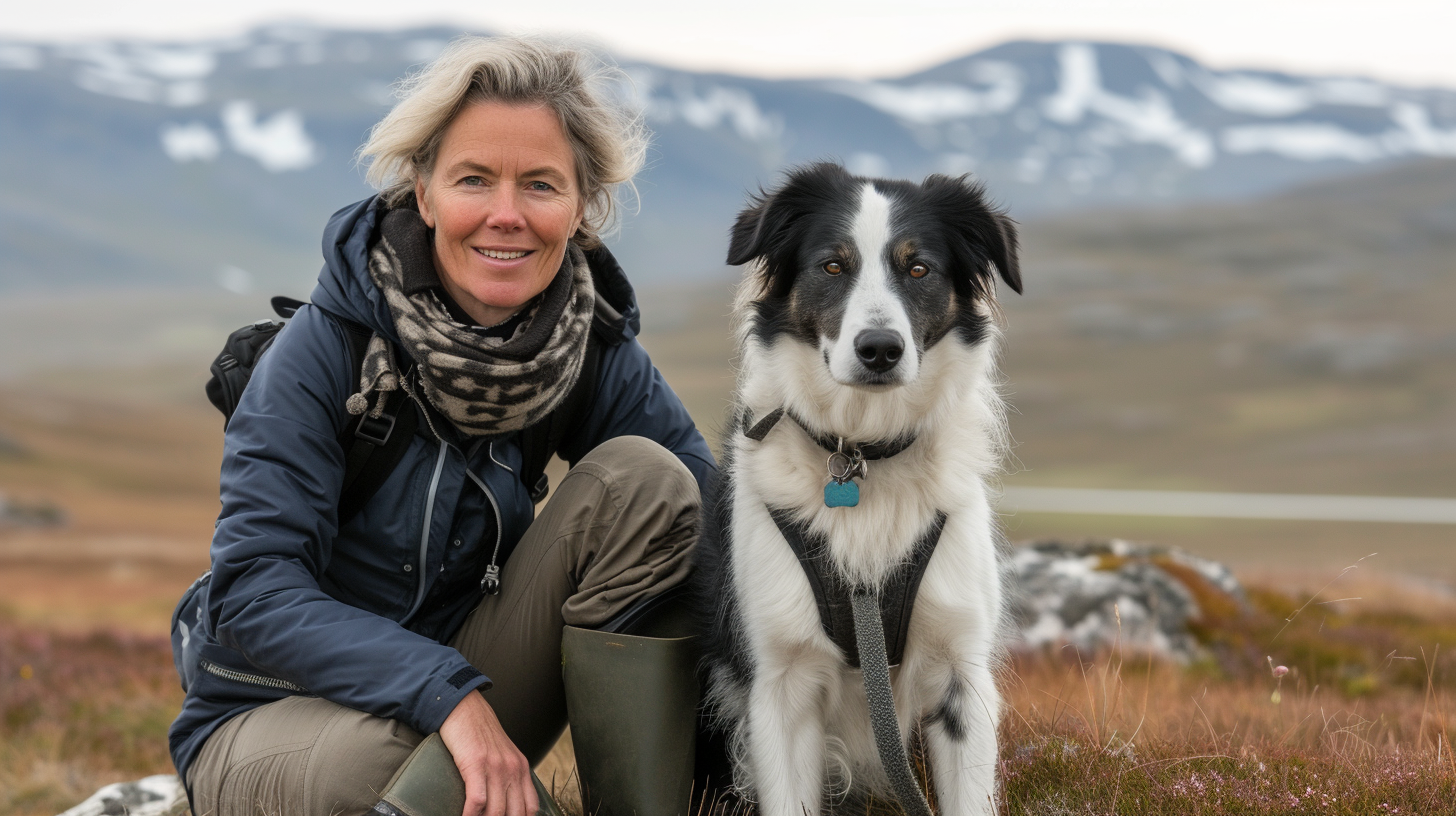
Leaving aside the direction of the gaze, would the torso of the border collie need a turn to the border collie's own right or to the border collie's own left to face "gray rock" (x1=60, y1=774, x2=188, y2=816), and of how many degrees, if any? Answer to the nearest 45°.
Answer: approximately 90° to the border collie's own right

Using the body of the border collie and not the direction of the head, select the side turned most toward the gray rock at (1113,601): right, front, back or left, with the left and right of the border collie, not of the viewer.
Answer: back

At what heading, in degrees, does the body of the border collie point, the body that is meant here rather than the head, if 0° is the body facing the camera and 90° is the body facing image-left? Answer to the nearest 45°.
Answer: approximately 0°

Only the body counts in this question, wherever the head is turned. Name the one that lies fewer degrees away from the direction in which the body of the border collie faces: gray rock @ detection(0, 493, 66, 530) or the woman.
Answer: the woman

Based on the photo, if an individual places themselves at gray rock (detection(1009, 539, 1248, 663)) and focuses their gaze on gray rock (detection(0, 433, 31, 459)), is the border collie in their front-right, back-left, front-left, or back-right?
back-left

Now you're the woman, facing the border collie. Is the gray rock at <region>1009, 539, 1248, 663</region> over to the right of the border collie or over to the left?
left

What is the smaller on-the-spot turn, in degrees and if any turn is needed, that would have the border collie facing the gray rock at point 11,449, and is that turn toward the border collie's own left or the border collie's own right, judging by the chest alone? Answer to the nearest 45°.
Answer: approximately 135° to the border collie's own right

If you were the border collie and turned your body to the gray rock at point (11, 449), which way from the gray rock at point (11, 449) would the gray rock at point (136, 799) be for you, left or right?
left

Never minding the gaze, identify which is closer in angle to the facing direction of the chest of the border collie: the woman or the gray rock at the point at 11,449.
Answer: the woman

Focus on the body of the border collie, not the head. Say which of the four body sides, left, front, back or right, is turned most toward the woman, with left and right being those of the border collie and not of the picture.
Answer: right
